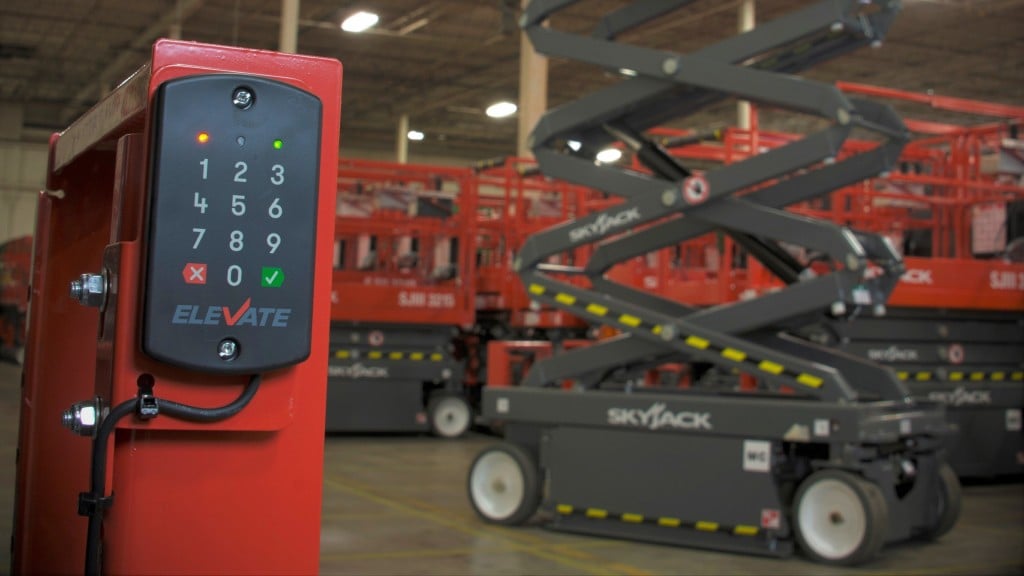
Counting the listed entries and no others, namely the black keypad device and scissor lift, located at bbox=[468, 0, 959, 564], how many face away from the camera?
0

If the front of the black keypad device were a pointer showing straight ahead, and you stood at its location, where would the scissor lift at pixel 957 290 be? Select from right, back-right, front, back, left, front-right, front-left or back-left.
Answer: back-left

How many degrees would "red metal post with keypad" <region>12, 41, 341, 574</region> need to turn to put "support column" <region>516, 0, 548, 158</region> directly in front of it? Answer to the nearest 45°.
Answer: approximately 180°

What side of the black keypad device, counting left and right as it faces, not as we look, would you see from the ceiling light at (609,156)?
back

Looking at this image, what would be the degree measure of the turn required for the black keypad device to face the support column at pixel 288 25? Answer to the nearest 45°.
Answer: approximately 180°

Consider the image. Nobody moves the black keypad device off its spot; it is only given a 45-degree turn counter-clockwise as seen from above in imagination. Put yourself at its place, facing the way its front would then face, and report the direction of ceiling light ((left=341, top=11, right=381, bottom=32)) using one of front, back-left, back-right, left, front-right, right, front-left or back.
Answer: back-left

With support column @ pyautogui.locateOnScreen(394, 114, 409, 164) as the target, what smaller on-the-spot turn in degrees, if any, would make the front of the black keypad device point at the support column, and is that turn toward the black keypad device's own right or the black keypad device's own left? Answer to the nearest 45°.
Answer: approximately 180°

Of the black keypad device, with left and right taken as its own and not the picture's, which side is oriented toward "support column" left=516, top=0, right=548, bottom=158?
back
